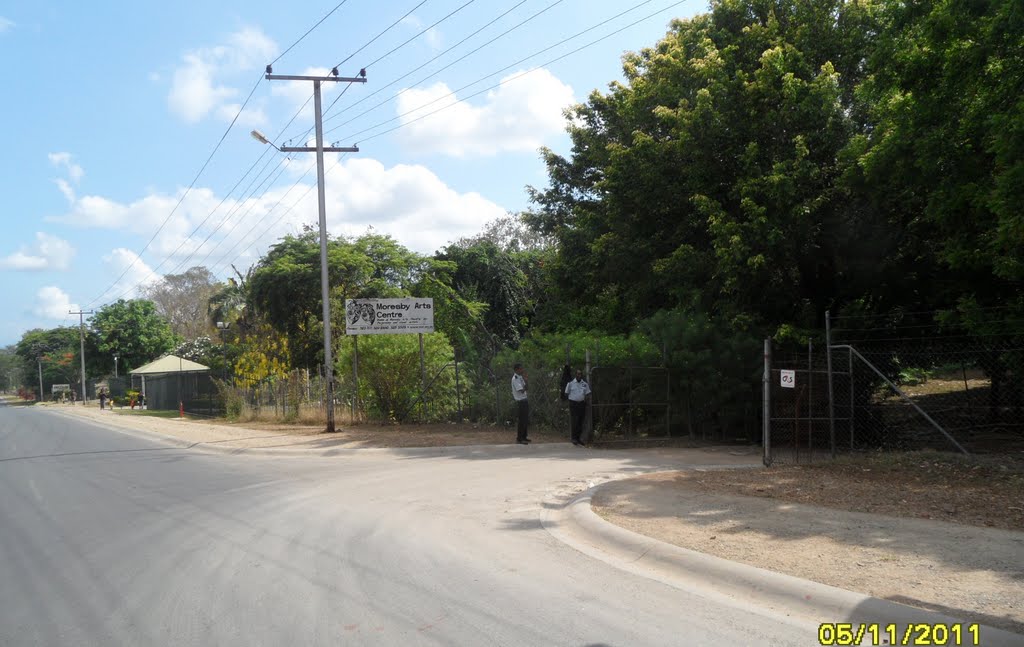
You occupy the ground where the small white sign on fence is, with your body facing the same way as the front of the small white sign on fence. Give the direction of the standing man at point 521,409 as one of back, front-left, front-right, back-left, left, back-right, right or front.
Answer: back-right

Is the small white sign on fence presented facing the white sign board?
no

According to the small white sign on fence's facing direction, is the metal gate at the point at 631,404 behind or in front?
behind

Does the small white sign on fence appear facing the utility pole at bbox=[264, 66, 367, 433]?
no

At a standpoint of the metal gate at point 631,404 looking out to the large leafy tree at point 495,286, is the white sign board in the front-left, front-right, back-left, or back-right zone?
front-left

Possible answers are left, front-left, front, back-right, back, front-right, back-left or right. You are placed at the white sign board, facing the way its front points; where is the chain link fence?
front-left

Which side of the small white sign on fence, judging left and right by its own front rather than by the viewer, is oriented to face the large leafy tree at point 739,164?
back

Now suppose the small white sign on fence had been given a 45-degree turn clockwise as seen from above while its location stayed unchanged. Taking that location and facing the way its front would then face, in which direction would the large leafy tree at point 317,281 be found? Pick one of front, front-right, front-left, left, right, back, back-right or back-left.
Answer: right

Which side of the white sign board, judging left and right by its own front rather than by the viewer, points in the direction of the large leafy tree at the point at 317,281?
back

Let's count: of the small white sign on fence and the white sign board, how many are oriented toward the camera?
2

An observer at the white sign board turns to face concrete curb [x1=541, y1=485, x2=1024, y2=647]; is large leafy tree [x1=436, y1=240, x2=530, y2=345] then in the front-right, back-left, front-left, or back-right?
back-left

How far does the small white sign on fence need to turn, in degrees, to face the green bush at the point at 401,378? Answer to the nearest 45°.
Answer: approximately 135° to its right

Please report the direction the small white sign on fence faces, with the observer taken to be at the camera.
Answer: facing the viewer

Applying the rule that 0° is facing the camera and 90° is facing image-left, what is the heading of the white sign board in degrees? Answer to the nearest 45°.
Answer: approximately 0°

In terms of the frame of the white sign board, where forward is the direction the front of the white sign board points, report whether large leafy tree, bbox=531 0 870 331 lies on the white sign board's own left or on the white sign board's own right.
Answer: on the white sign board's own left
